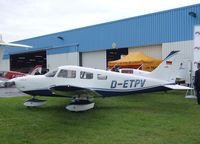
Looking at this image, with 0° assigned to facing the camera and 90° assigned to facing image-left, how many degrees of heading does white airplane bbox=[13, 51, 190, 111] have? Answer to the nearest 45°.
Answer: approximately 90°

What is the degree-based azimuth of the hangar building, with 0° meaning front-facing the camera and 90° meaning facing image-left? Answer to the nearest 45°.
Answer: approximately 45°

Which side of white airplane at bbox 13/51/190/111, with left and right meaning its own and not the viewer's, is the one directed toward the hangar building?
right

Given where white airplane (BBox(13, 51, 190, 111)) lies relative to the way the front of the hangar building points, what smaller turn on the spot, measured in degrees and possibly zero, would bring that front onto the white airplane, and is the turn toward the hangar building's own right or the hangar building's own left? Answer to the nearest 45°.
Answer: approximately 45° to the hangar building's own left
